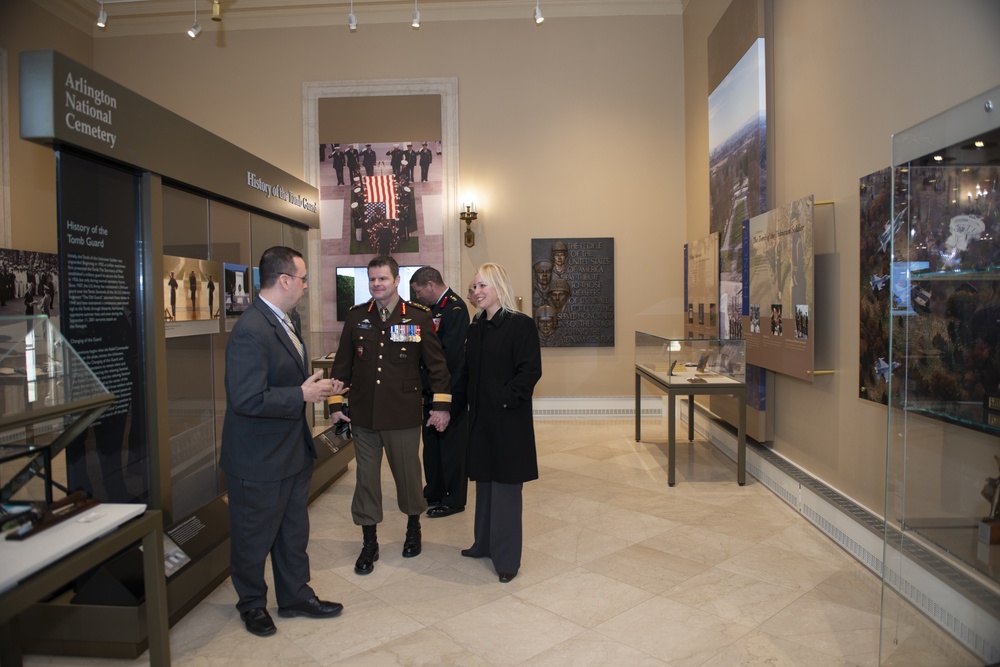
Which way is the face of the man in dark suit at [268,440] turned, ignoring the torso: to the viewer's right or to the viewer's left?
to the viewer's right

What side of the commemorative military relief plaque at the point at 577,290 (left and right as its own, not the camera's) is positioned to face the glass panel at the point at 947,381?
front

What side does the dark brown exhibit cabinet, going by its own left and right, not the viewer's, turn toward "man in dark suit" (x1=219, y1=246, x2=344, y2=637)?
front

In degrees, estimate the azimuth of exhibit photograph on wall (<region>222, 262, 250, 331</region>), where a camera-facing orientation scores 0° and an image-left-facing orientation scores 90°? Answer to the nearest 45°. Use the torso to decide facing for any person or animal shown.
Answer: approximately 315°

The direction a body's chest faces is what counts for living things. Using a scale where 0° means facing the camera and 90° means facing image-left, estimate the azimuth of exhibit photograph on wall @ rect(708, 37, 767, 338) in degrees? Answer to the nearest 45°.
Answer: approximately 45°

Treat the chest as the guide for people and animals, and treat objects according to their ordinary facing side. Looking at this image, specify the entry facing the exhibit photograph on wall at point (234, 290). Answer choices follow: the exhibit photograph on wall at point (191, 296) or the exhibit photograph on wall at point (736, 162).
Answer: the exhibit photograph on wall at point (736, 162)

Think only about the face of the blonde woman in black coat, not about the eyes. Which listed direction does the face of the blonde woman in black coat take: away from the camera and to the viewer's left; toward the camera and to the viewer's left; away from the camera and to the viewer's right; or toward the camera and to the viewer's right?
toward the camera and to the viewer's left

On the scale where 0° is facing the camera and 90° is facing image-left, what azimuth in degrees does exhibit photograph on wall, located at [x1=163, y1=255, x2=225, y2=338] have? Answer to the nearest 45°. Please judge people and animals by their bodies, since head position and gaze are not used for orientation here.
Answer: approximately 315°

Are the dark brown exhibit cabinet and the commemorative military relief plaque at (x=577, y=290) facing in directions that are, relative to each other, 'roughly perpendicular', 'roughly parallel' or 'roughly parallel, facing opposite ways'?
roughly perpendicular

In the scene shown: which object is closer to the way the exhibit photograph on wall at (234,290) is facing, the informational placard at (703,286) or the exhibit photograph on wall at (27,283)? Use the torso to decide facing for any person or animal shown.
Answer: the informational placard

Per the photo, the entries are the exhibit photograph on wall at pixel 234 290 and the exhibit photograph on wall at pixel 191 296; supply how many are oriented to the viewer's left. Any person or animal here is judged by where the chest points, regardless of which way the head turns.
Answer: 0

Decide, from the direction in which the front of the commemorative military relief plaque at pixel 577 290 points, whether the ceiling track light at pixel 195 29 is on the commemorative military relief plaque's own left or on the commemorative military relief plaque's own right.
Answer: on the commemorative military relief plaque's own right

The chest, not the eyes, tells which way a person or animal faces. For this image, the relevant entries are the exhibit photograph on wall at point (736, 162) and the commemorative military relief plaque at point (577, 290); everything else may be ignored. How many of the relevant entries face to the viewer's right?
0

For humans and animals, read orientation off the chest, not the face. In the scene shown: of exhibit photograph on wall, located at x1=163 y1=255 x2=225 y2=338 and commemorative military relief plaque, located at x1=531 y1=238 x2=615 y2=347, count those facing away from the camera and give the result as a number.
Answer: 0
